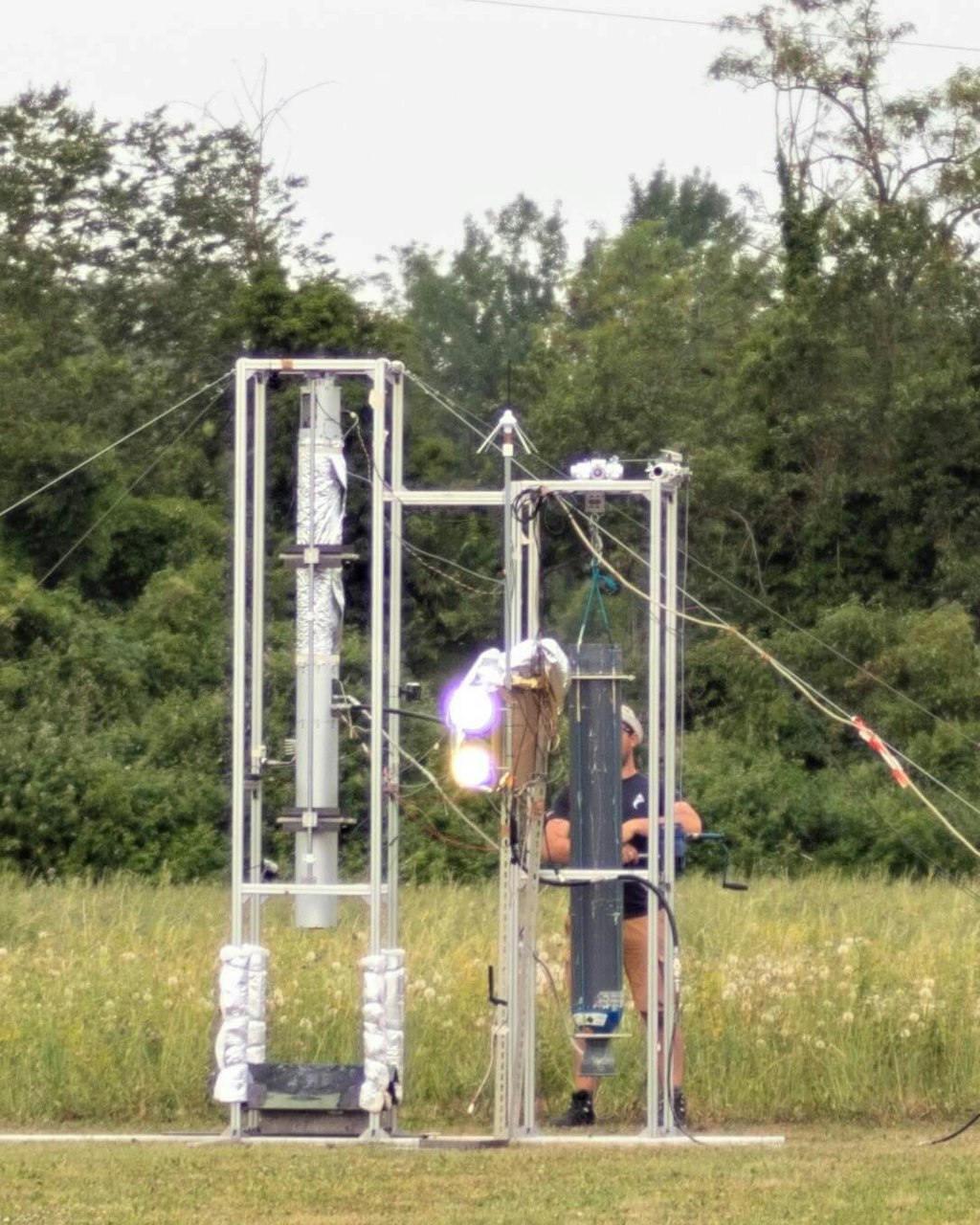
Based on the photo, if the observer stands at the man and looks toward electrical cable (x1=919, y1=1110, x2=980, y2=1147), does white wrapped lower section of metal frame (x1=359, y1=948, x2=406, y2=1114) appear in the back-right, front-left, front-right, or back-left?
back-right

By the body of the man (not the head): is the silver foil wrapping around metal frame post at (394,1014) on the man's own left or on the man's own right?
on the man's own right

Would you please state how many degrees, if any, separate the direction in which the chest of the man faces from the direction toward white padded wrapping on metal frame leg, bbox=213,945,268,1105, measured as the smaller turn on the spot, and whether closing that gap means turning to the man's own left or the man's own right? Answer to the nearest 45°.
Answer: approximately 90° to the man's own right

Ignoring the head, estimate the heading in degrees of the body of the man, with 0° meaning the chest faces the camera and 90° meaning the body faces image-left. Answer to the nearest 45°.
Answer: approximately 0°

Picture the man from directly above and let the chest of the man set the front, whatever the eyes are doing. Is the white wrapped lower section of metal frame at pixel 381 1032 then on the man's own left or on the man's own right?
on the man's own right

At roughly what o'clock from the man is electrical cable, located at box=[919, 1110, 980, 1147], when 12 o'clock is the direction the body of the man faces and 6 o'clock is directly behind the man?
The electrical cable is roughly at 9 o'clock from the man.
